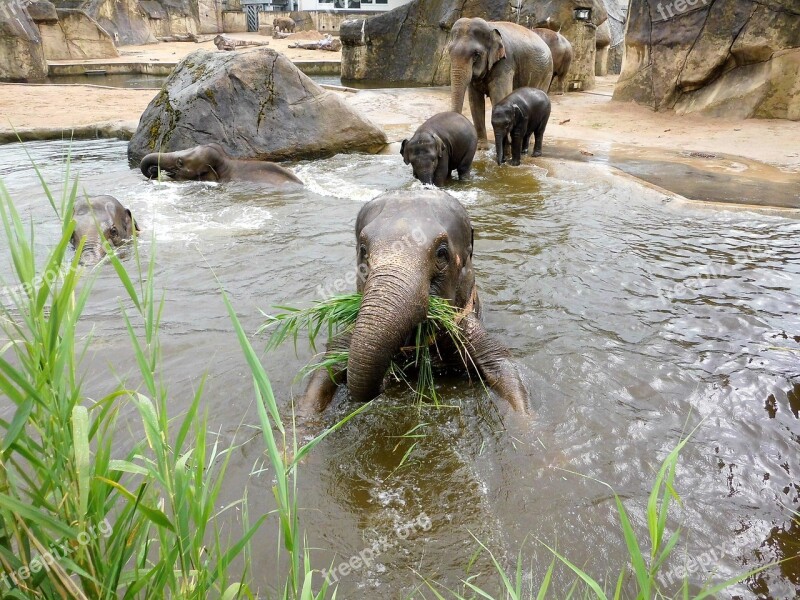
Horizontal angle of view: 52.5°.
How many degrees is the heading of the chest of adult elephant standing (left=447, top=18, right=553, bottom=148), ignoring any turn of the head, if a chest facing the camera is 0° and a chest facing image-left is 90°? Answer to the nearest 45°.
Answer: approximately 45°

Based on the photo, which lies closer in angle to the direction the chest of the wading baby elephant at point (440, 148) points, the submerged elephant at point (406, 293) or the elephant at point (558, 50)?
the submerged elephant

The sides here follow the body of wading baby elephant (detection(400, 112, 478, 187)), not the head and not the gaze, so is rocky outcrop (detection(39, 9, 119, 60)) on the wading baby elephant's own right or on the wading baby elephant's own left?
on the wading baby elephant's own right

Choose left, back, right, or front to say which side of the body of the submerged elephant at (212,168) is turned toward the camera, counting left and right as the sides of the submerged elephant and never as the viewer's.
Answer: left
